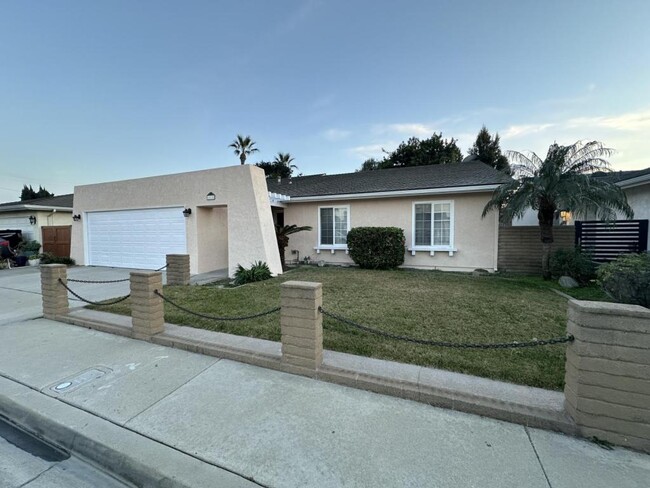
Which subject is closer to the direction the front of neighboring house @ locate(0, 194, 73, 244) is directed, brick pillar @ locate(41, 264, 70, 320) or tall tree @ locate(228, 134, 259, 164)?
the brick pillar

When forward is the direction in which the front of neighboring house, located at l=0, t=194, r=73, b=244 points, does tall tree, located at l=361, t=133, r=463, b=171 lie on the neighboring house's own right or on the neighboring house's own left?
on the neighboring house's own left

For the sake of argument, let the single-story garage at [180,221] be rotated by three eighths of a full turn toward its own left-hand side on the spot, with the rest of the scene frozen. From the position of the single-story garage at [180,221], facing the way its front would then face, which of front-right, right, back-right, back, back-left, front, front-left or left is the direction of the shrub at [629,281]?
front-right

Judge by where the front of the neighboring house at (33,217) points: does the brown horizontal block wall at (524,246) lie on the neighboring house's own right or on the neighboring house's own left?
on the neighboring house's own left

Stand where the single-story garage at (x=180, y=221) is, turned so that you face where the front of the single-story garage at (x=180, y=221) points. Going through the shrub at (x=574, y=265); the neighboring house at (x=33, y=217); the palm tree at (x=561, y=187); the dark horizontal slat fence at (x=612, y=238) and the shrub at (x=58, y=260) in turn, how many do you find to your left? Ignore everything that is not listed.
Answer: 3

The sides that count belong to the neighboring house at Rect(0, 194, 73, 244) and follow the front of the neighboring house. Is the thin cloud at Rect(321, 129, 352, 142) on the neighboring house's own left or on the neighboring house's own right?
on the neighboring house's own left

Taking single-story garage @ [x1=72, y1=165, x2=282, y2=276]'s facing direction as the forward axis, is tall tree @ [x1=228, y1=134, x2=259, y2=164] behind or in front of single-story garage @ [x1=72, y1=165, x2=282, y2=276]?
behind

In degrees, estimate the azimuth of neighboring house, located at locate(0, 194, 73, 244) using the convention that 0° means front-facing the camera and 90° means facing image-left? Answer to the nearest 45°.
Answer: approximately 45°

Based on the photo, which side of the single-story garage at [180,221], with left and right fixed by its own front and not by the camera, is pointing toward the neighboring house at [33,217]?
right

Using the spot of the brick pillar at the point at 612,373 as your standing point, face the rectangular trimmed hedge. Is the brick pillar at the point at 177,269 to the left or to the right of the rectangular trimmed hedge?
left

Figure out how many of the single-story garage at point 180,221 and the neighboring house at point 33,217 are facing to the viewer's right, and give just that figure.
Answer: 0

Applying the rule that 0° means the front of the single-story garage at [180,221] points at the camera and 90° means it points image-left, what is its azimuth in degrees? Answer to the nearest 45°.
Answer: approximately 45°

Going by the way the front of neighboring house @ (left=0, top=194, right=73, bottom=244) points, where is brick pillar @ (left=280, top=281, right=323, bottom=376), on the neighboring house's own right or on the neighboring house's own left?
on the neighboring house's own left

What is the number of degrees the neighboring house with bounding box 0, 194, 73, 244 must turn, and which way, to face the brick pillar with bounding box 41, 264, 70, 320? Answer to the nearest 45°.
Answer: approximately 45° to its left

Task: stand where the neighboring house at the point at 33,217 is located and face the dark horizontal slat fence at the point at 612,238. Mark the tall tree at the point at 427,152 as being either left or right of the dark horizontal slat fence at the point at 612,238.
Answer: left

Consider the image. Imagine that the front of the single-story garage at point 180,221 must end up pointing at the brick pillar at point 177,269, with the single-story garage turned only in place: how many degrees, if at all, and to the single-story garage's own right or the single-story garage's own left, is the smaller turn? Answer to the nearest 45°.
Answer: approximately 45° to the single-story garage's own left

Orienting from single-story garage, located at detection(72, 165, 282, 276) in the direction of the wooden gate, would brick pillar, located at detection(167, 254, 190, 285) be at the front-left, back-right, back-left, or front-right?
back-left
